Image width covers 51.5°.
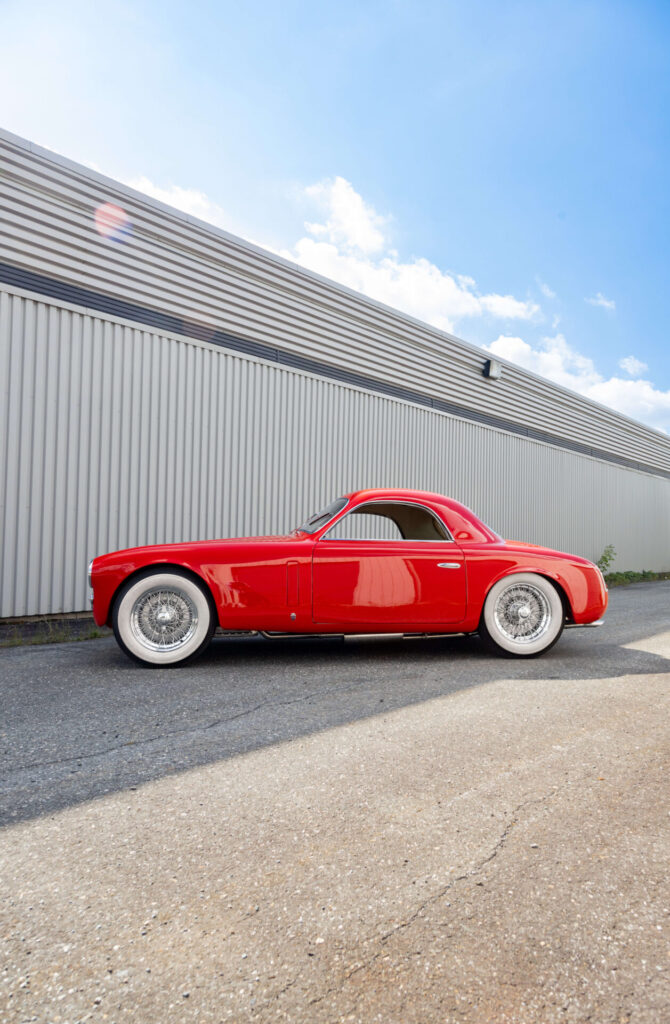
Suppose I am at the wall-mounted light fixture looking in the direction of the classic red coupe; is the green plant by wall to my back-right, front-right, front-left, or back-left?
back-left

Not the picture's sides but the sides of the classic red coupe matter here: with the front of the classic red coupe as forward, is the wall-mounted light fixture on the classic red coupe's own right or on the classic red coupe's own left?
on the classic red coupe's own right

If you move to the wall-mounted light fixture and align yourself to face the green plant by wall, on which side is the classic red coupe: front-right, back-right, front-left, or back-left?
back-right

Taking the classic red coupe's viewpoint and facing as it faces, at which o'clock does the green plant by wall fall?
The green plant by wall is roughly at 4 o'clock from the classic red coupe.

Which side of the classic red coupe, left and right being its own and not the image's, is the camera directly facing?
left
